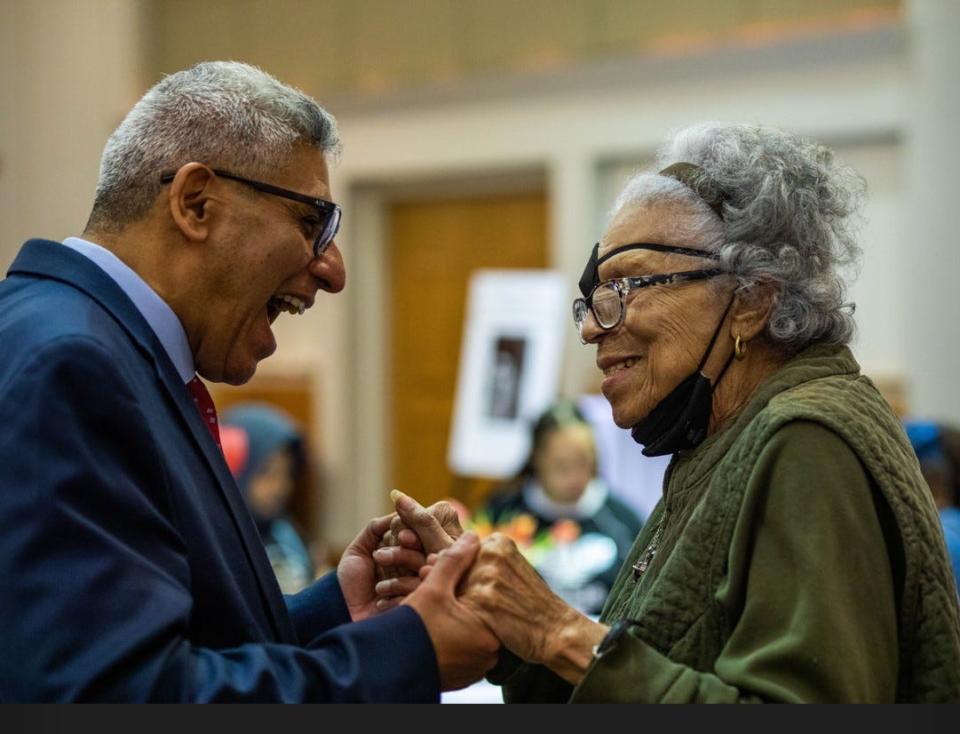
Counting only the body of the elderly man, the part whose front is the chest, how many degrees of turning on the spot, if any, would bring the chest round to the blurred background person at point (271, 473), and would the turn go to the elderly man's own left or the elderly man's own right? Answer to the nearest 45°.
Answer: approximately 90° to the elderly man's own left

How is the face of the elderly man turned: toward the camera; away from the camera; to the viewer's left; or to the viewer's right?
to the viewer's right

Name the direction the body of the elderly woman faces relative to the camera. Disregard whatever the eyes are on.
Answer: to the viewer's left

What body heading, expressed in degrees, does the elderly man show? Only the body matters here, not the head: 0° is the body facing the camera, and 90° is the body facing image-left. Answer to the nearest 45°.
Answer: approximately 270°

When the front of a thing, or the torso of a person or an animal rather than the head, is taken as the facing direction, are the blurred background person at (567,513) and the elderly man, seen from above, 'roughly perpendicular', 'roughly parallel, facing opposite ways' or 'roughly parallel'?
roughly perpendicular

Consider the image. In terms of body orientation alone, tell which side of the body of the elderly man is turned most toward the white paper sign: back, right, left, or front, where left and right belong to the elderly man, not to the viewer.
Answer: left

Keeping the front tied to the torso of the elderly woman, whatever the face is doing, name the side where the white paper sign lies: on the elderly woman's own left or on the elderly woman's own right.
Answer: on the elderly woman's own right

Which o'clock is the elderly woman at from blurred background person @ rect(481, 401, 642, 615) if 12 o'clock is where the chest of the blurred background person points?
The elderly woman is roughly at 12 o'clock from the blurred background person.

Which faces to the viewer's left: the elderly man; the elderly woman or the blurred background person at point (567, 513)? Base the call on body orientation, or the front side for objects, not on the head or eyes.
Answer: the elderly woman

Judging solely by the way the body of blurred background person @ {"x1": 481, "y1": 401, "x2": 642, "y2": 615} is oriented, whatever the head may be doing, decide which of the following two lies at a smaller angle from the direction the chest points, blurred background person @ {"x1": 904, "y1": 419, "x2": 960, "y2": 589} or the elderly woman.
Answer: the elderly woman

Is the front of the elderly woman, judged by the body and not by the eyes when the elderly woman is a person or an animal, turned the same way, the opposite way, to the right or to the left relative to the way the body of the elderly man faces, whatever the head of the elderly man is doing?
the opposite way

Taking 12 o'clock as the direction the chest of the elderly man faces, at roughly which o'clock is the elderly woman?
The elderly woman is roughly at 12 o'clock from the elderly man.
